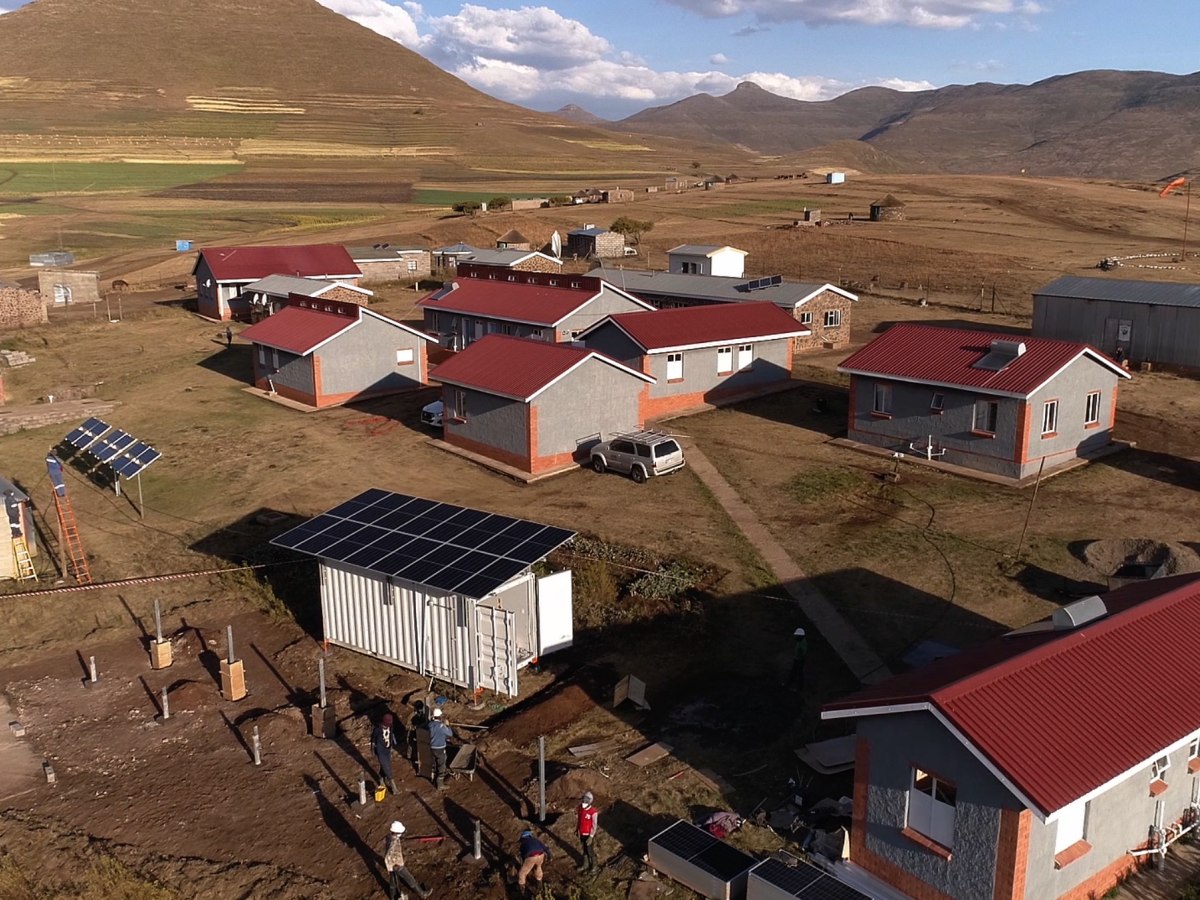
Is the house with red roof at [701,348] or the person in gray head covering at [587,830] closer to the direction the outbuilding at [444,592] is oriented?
the person in gray head covering

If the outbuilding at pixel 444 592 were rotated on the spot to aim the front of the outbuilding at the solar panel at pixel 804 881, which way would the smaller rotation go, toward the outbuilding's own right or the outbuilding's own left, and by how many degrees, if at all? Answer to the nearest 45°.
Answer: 0° — it already faces it

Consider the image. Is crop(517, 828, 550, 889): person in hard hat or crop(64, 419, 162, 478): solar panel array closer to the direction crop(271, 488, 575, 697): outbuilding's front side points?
the person in hard hat

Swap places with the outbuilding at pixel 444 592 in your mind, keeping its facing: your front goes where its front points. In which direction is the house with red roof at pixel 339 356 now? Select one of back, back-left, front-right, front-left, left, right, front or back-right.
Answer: back-left

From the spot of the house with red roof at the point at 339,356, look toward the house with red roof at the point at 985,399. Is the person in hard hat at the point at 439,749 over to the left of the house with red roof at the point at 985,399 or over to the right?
right
